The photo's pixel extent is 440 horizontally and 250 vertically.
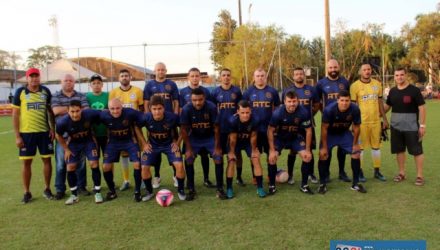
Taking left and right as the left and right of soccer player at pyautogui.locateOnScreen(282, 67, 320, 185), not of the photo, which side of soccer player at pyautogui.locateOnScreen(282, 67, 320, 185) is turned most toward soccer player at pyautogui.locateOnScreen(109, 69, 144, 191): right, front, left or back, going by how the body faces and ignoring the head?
right

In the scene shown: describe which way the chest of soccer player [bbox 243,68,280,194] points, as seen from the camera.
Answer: toward the camera

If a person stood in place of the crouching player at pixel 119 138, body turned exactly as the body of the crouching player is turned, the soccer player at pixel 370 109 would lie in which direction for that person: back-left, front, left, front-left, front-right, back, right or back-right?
left

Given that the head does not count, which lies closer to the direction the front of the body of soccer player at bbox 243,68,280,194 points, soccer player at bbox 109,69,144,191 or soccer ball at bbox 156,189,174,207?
the soccer ball

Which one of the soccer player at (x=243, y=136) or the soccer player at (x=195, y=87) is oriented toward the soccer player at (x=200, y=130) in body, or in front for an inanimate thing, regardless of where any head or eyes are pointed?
the soccer player at (x=195, y=87)

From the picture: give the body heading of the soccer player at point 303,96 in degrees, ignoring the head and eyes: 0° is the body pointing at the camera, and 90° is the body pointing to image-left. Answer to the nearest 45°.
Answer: approximately 0°

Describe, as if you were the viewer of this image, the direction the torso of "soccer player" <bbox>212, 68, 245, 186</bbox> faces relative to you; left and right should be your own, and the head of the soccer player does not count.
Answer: facing the viewer

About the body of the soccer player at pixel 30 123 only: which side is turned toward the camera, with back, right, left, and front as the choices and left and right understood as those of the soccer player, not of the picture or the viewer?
front

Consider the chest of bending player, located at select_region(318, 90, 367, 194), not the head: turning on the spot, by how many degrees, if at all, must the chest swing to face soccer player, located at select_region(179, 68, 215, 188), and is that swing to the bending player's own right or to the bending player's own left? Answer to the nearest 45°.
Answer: approximately 90° to the bending player's own right

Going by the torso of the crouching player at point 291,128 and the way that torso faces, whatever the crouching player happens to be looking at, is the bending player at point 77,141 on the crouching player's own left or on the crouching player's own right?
on the crouching player's own right

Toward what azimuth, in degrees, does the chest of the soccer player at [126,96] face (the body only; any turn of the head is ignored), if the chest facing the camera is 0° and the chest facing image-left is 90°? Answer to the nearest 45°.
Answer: approximately 0°
